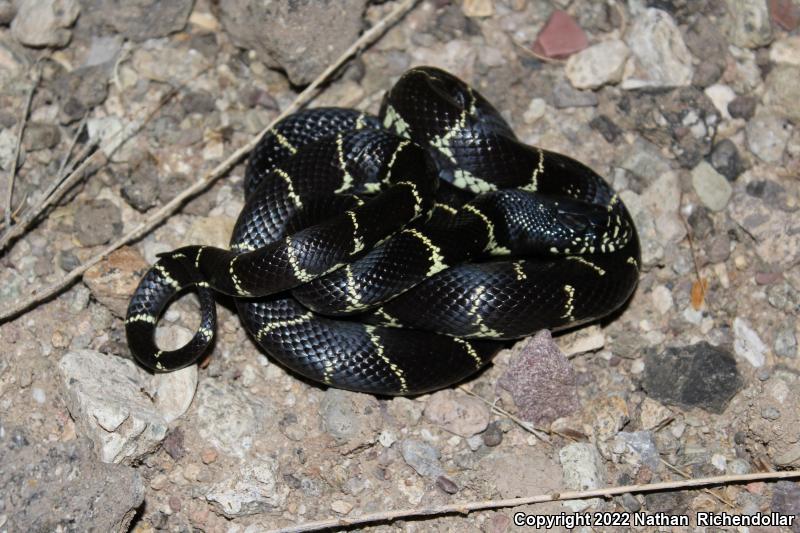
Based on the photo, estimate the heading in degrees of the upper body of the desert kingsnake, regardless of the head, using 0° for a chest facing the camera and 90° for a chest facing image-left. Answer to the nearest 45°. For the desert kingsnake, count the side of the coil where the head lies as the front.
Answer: approximately 270°

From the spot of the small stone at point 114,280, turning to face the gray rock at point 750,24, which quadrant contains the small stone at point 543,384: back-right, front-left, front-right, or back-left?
front-right

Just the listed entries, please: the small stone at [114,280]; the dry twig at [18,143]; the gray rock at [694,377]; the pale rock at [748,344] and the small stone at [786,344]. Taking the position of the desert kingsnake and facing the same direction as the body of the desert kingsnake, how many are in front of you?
3

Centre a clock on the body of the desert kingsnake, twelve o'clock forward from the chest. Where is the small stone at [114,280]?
The small stone is roughly at 6 o'clock from the desert kingsnake.

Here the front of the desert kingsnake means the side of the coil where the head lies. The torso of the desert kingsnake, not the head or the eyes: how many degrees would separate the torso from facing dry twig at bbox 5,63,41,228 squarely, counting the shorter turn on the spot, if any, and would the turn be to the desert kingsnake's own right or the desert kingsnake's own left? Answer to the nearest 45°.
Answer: approximately 180°

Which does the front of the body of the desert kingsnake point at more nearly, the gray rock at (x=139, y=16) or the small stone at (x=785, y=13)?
the small stone

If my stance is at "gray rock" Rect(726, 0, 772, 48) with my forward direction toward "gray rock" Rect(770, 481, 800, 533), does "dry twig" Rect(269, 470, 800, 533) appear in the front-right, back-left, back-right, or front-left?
front-right

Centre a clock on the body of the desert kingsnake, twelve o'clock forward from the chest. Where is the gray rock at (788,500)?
The gray rock is roughly at 1 o'clock from the desert kingsnake.

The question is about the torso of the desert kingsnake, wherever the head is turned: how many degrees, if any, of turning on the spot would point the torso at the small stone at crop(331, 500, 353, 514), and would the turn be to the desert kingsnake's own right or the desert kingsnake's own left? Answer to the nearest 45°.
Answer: approximately 90° to the desert kingsnake's own right

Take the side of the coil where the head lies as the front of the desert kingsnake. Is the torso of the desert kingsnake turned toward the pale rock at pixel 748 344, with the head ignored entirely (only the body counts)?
yes

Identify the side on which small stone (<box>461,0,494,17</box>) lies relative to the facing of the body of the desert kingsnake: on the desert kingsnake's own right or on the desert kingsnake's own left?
on the desert kingsnake's own left

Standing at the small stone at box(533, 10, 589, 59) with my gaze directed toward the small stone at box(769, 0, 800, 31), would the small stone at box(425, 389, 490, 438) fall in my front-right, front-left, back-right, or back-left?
back-right

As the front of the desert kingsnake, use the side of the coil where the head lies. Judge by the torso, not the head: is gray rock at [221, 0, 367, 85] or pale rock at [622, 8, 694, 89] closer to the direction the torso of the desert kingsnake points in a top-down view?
the pale rock

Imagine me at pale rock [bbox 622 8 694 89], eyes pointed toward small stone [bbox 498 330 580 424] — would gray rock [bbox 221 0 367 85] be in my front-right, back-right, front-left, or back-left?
front-right

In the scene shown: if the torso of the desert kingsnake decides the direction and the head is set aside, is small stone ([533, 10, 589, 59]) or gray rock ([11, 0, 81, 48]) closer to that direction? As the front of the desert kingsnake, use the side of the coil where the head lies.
the small stone

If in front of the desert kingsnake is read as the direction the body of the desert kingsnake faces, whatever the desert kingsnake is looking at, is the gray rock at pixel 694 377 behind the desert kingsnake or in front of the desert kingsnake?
in front
